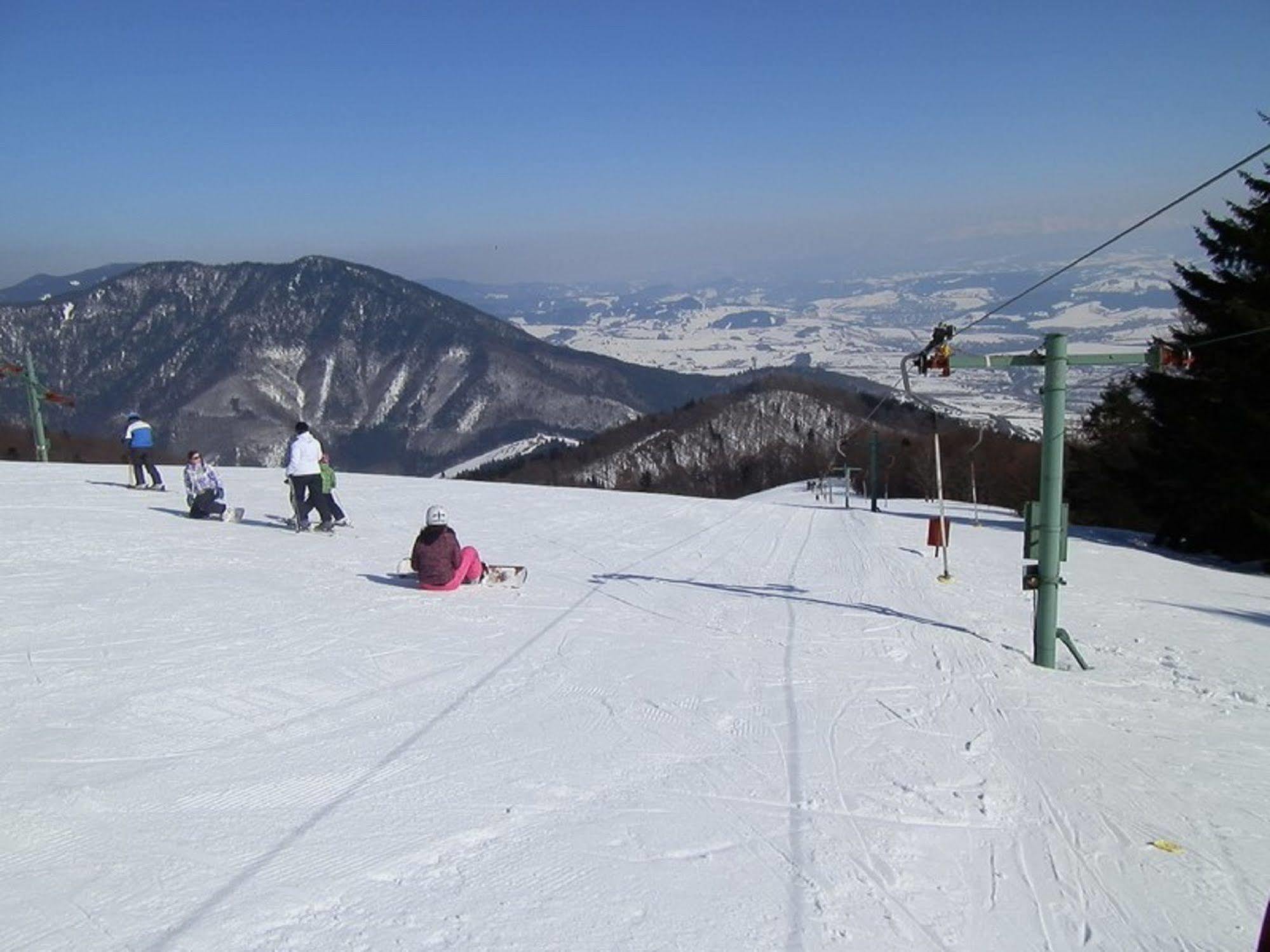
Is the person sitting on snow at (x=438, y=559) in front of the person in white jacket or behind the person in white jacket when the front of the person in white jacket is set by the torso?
behind

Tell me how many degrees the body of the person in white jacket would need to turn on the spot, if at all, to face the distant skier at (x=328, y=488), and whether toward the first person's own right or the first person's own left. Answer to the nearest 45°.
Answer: approximately 45° to the first person's own right

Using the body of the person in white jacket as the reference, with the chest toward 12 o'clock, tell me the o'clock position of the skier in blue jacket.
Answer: The skier in blue jacket is roughly at 11 o'clock from the person in white jacket.

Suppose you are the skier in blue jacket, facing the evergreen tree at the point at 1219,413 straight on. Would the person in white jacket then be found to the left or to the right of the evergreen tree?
right

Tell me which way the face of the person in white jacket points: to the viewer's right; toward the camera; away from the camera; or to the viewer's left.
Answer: away from the camera

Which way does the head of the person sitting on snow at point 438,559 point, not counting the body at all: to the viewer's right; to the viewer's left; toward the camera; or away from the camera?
away from the camera

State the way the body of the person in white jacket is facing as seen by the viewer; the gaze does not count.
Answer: away from the camera

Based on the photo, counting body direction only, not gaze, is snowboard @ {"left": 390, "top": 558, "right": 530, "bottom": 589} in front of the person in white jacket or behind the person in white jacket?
behind
